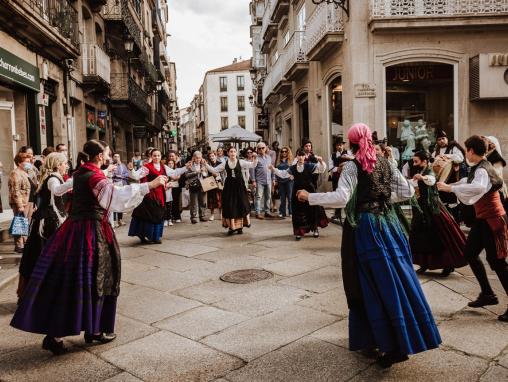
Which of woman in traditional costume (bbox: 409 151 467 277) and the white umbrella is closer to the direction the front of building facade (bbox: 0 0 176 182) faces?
the woman in traditional costume

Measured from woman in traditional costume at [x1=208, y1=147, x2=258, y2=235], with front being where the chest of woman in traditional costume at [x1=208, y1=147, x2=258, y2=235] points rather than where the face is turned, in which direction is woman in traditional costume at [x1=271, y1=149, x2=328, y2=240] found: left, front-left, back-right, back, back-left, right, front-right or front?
front-left

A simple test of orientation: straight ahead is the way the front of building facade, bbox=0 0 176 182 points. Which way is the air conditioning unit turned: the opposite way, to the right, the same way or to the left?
to the right

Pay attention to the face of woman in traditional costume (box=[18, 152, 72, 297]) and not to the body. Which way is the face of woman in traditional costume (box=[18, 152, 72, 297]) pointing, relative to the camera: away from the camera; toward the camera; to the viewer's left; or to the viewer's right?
to the viewer's right

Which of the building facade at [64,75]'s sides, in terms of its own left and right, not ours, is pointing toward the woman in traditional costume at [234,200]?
front

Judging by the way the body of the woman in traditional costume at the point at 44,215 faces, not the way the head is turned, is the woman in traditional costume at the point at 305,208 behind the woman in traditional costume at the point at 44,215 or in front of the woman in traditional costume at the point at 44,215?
in front

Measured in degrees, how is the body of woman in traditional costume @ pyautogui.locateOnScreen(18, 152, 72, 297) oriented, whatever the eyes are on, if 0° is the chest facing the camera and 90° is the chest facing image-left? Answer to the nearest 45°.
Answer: approximately 270°

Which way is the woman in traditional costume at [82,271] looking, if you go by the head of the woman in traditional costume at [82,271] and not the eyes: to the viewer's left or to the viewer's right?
to the viewer's right

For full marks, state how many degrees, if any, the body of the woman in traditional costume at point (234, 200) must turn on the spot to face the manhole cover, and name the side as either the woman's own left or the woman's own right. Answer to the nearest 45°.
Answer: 0° — they already face it

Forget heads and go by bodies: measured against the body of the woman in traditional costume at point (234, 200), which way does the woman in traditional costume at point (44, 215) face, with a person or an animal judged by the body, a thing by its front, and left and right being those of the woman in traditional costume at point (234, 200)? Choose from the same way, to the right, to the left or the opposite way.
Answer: to the left

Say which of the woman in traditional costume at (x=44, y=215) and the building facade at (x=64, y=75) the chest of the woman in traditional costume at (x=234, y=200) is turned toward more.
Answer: the woman in traditional costume

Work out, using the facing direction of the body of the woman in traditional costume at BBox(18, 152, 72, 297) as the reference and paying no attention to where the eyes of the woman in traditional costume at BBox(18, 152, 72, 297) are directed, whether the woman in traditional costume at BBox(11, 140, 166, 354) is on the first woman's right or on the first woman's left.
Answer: on the first woman's right

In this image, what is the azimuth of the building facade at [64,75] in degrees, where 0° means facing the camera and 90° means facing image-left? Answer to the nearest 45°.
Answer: approximately 315°

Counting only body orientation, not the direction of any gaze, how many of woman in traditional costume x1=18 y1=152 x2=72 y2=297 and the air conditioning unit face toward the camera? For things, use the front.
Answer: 1

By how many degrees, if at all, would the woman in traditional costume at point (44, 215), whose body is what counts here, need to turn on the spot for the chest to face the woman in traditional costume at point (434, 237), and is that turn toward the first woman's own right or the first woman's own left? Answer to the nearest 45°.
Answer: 0° — they already face them
